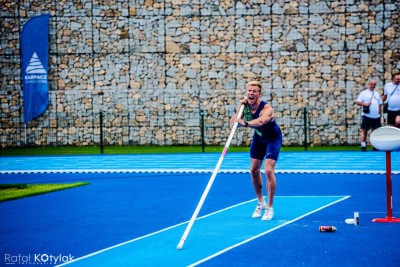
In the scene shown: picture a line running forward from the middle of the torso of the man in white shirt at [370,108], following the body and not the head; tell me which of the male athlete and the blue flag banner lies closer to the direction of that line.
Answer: the male athlete

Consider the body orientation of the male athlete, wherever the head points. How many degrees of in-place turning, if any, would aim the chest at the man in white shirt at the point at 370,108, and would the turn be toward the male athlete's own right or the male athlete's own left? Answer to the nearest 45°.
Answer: approximately 135° to the male athlete's own right

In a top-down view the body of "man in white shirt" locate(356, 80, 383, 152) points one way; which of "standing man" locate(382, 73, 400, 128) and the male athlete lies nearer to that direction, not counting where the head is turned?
the male athlete

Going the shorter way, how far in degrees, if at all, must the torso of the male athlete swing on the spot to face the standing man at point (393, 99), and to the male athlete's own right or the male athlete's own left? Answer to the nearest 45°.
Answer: approximately 135° to the male athlete's own right

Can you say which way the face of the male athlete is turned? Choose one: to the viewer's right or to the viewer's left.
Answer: to the viewer's left

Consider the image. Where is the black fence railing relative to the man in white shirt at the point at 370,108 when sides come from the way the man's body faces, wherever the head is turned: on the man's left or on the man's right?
on the man's right

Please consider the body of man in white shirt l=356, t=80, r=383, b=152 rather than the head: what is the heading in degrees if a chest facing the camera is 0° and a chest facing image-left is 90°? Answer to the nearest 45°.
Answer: approximately 0°

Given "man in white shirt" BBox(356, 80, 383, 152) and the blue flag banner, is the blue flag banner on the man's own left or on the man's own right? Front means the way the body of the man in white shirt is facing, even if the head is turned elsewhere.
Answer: on the man's own right

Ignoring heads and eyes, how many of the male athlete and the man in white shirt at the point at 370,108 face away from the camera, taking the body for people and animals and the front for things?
0
